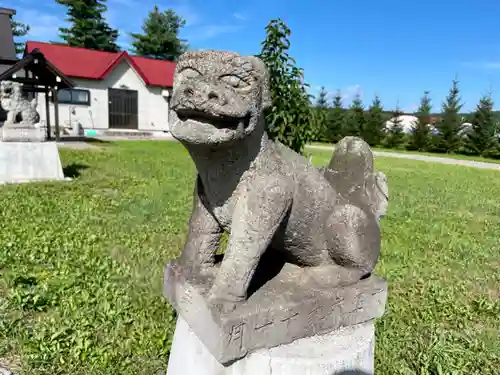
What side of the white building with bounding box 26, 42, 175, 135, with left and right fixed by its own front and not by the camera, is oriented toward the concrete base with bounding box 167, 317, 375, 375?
front

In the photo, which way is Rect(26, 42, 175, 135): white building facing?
toward the camera

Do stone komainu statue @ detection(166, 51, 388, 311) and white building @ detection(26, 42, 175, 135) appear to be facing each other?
no

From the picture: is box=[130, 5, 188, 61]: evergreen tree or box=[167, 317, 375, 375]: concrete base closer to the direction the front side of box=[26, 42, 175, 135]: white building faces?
the concrete base

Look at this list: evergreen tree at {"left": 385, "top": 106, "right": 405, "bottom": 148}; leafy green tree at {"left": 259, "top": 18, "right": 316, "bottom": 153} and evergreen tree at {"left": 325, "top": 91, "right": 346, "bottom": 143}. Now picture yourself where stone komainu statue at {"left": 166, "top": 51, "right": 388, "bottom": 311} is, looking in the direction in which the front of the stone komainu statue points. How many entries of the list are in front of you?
0

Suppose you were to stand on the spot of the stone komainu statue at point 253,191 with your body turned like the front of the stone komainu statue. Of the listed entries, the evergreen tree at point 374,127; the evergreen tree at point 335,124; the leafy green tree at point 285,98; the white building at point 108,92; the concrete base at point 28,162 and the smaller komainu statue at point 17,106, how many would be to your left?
0

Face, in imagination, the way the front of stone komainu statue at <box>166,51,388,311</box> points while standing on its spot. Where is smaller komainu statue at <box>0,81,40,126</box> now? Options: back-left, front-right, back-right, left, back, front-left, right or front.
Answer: right

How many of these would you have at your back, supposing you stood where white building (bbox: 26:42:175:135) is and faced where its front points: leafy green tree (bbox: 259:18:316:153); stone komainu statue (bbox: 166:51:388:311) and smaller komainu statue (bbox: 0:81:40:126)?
0

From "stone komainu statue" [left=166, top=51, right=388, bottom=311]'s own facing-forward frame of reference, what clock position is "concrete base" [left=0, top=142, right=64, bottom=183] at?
The concrete base is roughly at 3 o'clock from the stone komainu statue.

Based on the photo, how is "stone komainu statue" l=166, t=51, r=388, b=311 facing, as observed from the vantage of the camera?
facing the viewer and to the left of the viewer
